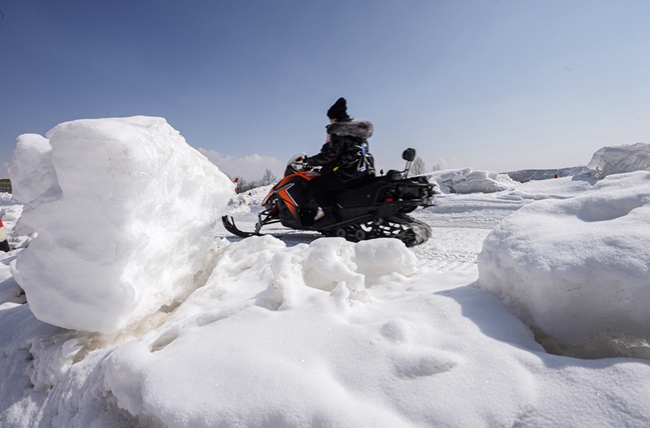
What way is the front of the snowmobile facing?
to the viewer's left

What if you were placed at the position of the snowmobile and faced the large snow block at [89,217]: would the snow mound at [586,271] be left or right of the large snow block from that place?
left

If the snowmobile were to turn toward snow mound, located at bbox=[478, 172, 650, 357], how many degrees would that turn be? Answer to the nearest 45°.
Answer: approximately 90° to its left

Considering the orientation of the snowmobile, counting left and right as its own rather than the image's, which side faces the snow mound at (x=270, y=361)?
left

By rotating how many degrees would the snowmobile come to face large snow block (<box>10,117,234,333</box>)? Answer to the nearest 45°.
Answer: approximately 45° to its left
